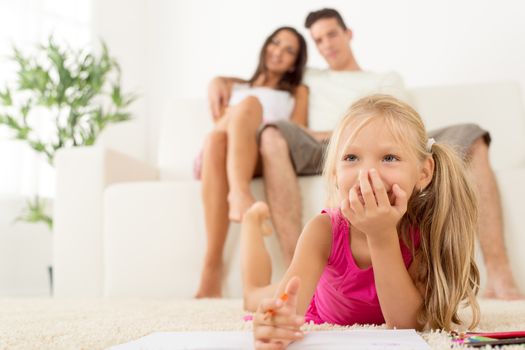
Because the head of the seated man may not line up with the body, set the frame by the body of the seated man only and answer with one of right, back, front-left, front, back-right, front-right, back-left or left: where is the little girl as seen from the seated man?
front

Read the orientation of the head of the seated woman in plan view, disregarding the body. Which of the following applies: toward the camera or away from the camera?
toward the camera

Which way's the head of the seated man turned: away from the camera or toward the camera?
toward the camera

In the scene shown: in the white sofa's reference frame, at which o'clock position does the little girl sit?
The little girl is roughly at 11 o'clock from the white sofa.

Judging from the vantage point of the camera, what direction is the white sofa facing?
facing the viewer

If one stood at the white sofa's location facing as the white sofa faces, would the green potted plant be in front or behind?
behind

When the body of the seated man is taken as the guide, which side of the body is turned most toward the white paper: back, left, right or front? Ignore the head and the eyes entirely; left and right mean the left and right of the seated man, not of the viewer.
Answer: front

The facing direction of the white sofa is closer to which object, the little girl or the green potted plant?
the little girl

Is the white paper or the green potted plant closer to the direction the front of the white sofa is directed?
the white paper
